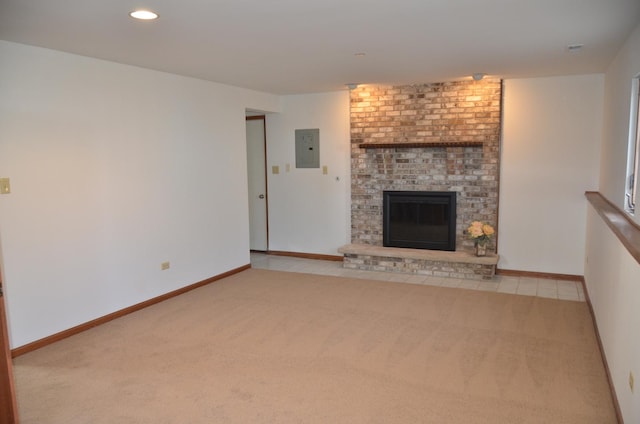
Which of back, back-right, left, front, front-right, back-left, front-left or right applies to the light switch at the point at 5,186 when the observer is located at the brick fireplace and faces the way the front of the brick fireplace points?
front-right

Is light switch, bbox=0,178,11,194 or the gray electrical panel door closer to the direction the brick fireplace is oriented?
the light switch

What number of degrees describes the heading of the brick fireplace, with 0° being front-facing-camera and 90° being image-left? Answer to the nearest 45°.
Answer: approximately 0°

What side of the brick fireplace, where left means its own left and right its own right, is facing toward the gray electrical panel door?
right

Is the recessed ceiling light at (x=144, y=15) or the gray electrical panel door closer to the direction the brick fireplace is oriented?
the recessed ceiling light
